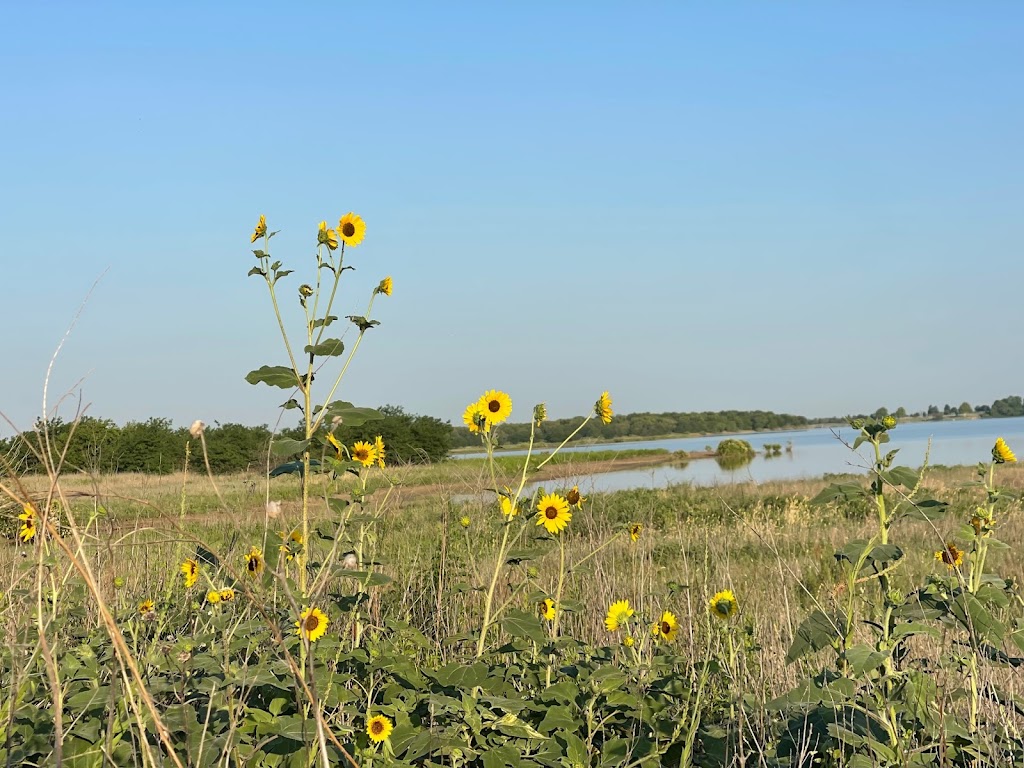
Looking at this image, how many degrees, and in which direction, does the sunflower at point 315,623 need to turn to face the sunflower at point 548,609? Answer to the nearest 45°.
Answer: approximately 135° to its left

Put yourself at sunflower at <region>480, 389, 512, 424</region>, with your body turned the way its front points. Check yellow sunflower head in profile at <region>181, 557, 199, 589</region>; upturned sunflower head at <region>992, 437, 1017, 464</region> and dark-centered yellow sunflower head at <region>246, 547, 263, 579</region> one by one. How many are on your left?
1
